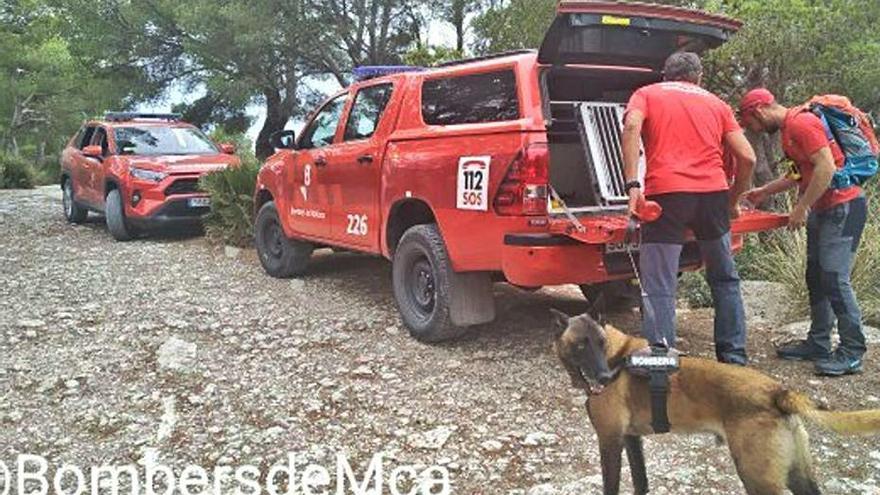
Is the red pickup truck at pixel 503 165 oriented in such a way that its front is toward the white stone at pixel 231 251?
yes

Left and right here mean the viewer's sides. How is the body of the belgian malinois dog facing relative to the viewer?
facing to the left of the viewer

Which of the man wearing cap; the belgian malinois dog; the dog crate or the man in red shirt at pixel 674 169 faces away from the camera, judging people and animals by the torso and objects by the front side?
the man in red shirt

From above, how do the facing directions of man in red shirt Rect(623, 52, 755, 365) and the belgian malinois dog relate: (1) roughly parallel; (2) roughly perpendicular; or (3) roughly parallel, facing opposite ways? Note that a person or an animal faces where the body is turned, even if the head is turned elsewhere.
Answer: roughly perpendicular

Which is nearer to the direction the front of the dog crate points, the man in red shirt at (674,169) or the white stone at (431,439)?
the man in red shirt

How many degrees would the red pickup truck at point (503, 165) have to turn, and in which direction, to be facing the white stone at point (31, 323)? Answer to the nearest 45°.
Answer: approximately 45° to its left

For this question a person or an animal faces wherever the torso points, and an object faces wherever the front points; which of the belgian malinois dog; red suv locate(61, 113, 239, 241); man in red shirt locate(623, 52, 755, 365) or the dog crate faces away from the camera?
the man in red shirt

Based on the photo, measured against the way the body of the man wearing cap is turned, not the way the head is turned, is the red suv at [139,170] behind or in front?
in front

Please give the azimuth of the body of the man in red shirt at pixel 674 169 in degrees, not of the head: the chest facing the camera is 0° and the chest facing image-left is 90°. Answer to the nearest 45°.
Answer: approximately 180°

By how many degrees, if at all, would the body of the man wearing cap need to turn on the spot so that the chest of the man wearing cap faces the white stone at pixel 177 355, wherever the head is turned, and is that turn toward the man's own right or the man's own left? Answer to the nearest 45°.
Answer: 0° — they already face it

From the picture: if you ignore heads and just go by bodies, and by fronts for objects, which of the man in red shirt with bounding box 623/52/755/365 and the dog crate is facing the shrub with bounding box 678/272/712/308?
the man in red shirt

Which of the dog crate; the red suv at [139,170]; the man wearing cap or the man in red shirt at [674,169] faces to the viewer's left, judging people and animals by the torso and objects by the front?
the man wearing cap

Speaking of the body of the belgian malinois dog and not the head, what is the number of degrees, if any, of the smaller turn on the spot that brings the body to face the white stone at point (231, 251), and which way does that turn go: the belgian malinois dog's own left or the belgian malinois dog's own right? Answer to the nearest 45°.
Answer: approximately 45° to the belgian malinois dog's own right
